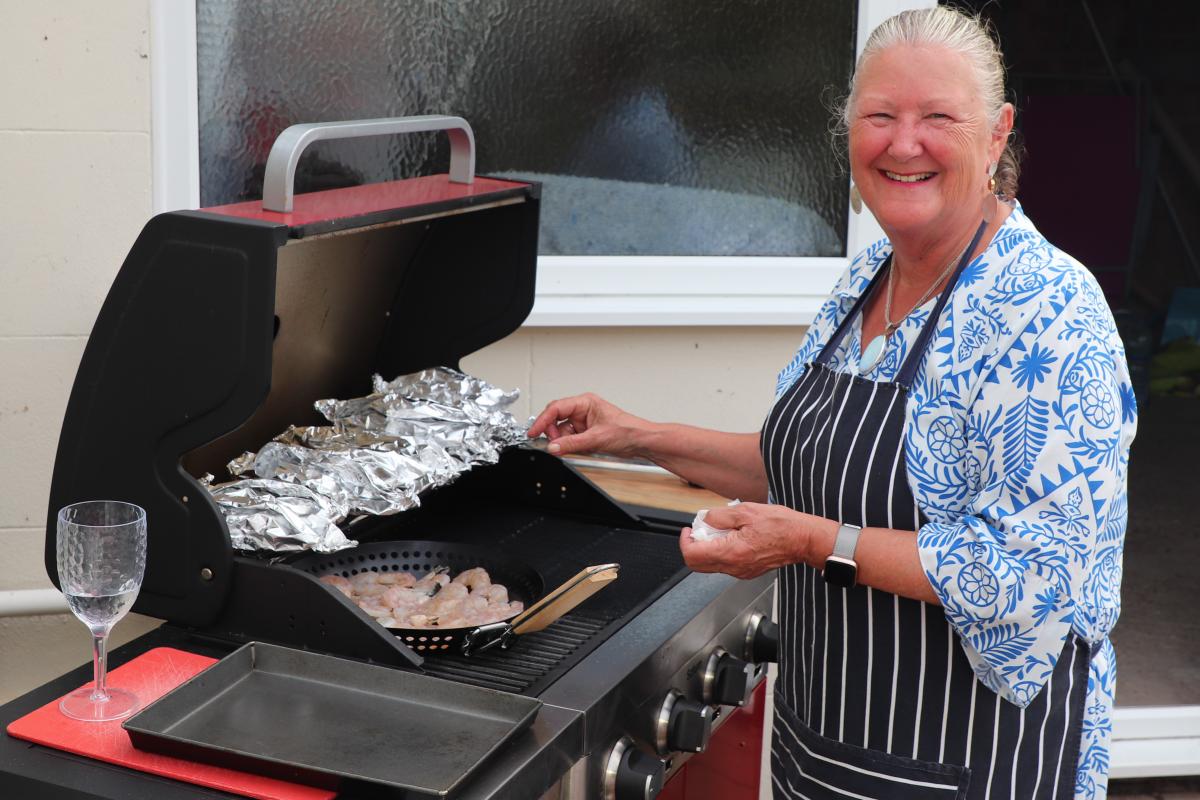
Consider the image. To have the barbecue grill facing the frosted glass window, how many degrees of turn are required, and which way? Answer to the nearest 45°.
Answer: approximately 135° to its left

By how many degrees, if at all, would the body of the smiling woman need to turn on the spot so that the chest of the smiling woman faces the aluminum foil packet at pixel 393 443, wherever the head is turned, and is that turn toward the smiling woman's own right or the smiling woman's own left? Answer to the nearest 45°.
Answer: approximately 45° to the smiling woman's own right

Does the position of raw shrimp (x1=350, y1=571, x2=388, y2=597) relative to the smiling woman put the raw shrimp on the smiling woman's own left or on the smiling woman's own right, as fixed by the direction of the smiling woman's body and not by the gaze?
on the smiling woman's own right

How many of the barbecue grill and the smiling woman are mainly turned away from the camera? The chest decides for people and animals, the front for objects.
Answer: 0

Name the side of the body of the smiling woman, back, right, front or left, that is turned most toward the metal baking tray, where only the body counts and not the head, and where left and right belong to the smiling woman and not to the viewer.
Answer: front

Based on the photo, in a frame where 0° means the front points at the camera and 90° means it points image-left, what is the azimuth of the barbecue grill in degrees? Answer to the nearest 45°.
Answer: approximately 315°

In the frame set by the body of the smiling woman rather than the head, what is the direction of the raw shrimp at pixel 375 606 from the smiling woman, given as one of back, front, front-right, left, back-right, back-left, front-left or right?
front-right

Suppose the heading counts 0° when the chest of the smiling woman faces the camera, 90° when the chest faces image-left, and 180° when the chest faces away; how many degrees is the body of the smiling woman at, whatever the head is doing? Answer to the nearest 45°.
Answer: approximately 45°

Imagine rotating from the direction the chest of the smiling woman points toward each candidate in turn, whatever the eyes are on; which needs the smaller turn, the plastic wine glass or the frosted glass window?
the plastic wine glass

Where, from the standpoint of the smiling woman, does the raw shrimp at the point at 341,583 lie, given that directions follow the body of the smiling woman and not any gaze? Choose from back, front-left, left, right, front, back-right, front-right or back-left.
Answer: front-right
